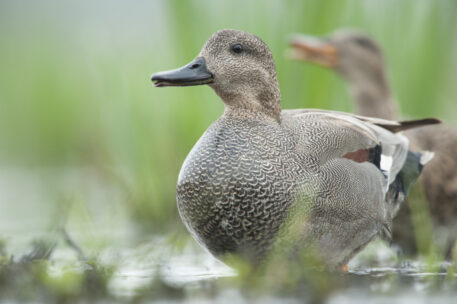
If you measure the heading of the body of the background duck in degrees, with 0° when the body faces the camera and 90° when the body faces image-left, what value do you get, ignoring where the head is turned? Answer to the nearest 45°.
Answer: approximately 90°

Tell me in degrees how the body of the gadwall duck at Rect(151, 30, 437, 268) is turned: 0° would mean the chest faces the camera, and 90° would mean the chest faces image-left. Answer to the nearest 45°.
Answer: approximately 45°

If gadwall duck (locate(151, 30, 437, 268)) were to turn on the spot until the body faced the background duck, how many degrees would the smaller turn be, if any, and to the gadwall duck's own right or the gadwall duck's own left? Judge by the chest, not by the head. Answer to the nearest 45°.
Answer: approximately 135° to the gadwall duck's own right

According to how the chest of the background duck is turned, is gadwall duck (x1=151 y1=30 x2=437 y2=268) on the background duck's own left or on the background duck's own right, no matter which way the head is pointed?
on the background duck's own left
